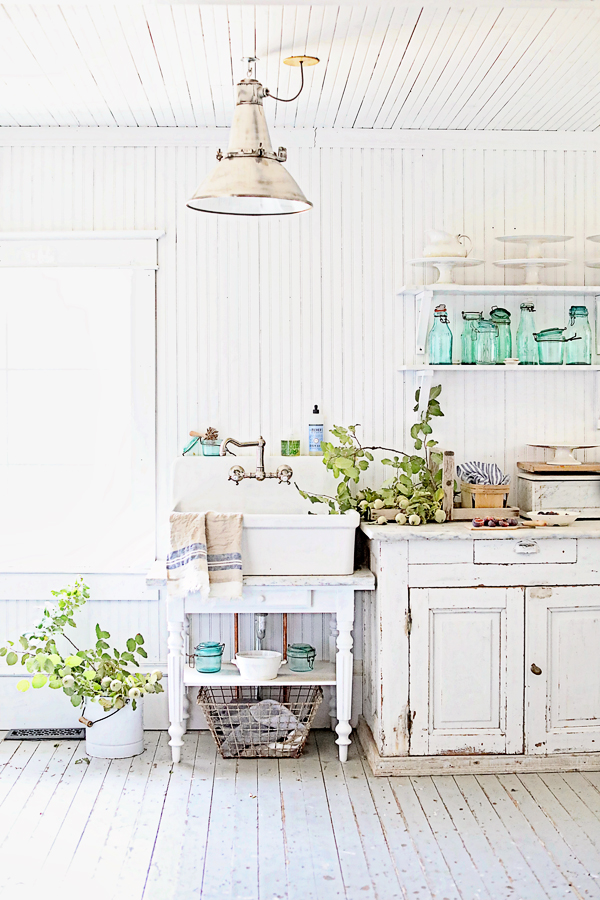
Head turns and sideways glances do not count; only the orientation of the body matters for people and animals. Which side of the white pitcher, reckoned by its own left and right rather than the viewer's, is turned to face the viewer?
left

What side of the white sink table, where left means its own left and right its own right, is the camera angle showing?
front

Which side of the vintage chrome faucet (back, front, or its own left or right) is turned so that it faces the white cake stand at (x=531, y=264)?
left

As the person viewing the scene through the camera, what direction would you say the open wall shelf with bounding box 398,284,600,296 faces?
facing the viewer

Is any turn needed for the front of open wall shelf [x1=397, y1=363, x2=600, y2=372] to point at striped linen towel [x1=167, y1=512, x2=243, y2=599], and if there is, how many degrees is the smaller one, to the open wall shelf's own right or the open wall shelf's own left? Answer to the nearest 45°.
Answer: approximately 45° to the open wall shelf's own right

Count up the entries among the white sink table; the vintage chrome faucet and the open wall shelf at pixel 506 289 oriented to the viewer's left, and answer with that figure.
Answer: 0

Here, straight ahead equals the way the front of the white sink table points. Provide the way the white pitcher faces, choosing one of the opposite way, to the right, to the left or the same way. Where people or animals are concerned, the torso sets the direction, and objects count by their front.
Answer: to the right

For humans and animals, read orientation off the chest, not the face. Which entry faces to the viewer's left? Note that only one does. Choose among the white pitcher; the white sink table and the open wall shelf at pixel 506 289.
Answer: the white pitcher

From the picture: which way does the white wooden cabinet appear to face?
toward the camera

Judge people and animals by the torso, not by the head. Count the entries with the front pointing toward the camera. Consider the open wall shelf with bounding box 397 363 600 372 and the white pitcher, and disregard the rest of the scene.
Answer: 1

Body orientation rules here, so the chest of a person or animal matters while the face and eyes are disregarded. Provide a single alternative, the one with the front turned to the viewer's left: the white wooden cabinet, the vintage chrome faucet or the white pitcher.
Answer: the white pitcher
